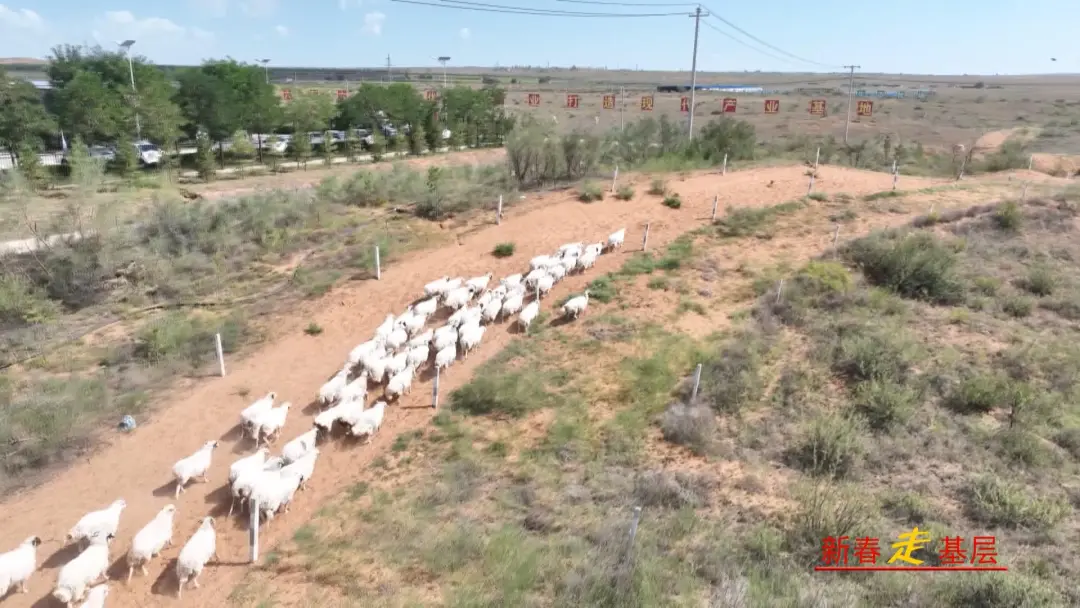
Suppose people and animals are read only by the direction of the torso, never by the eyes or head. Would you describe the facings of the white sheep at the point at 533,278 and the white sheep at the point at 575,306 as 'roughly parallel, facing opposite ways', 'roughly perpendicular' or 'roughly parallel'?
roughly parallel

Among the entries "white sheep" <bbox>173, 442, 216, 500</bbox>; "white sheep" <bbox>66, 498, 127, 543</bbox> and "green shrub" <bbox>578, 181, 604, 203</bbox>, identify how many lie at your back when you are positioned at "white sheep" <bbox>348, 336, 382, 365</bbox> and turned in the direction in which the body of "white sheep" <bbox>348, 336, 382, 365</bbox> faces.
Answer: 2

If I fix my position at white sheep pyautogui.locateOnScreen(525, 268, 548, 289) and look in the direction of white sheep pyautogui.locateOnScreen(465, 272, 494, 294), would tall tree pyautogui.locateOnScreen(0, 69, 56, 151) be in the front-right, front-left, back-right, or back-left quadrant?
front-right

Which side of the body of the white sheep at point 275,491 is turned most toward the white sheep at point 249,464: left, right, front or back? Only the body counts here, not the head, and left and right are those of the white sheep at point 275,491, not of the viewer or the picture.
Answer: left

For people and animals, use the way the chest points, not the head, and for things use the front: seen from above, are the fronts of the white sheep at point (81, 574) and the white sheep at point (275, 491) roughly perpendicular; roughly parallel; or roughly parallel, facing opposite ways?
roughly parallel

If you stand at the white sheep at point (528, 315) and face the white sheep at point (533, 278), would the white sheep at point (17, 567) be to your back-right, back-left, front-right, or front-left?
back-left

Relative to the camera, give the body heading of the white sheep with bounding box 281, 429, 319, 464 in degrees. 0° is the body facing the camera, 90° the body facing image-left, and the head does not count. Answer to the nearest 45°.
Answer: approximately 225°

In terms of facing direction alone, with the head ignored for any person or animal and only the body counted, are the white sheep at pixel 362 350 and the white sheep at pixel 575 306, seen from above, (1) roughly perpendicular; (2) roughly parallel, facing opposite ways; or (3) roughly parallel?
roughly parallel

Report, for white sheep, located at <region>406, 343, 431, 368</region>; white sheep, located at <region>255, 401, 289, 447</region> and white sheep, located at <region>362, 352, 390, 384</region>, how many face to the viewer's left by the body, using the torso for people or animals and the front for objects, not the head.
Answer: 0

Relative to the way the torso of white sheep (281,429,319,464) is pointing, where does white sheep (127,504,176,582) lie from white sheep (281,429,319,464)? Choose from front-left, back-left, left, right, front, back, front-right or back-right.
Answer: back

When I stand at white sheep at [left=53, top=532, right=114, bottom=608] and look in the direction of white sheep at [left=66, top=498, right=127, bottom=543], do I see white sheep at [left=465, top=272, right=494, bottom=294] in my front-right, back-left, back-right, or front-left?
front-right

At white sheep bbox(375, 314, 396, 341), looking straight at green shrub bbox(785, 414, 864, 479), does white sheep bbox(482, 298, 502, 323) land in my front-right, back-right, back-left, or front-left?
front-left

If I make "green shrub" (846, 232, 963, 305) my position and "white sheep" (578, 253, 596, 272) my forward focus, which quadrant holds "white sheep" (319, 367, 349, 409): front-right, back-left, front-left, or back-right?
front-left

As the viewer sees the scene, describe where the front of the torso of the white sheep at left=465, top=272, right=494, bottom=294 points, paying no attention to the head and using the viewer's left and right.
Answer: facing away from the viewer and to the right of the viewer
